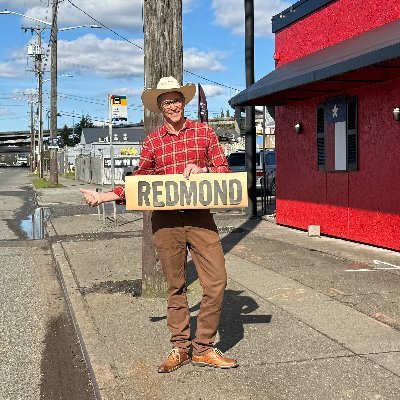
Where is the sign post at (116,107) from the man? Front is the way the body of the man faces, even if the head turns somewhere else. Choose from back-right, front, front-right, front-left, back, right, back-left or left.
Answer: back

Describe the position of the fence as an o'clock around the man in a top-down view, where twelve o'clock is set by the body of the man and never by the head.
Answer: The fence is roughly at 6 o'clock from the man.

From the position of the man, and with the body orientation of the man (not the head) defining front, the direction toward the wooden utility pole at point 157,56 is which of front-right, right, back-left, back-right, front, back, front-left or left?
back

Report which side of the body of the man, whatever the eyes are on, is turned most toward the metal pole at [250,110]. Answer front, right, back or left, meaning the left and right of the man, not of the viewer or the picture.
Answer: back

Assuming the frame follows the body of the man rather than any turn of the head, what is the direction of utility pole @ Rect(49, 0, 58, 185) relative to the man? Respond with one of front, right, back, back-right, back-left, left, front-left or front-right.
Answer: back

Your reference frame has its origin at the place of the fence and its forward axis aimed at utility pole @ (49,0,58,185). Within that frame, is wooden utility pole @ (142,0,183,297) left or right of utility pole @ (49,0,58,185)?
left

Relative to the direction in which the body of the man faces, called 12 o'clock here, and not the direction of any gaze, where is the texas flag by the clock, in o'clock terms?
The texas flag is roughly at 7 o'clock from the man.

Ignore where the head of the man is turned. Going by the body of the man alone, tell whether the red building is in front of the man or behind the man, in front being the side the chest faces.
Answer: behind
